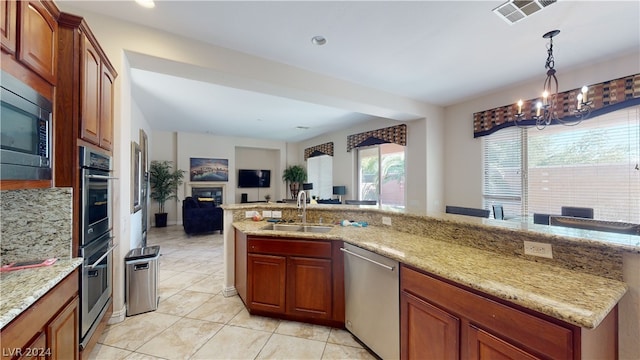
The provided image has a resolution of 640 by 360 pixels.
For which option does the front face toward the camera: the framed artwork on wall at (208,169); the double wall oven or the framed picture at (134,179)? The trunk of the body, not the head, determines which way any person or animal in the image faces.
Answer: the framed artwork on wall

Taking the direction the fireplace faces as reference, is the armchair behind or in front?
in front

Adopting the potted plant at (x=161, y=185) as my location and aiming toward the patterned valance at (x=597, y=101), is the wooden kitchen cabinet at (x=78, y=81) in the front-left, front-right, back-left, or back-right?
front-right

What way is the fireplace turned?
toward the camera

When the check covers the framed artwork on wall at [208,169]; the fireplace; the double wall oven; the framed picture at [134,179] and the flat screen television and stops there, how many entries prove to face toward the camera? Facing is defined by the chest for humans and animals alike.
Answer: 3

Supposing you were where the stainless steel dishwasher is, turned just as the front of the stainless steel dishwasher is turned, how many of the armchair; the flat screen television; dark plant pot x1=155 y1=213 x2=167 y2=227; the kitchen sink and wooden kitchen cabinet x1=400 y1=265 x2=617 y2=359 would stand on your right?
4

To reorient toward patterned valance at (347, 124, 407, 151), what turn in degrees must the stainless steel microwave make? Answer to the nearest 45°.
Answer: approximately 45° to its left

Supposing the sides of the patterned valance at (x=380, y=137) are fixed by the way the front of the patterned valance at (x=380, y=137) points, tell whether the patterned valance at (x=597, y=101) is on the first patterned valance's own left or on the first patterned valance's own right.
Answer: on the first patterned valance's own left

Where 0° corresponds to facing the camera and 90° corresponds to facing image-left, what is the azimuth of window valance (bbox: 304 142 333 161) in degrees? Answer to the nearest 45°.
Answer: approximately 45°

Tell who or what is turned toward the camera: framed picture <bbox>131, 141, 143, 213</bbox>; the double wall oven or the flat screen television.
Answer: the flat screen television

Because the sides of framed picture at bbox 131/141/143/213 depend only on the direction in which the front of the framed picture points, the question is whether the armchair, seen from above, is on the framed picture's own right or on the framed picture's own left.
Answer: on the framed picture's own left

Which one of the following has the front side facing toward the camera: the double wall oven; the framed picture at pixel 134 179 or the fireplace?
the fireplace

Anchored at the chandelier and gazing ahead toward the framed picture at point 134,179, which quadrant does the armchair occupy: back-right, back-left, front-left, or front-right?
front-right

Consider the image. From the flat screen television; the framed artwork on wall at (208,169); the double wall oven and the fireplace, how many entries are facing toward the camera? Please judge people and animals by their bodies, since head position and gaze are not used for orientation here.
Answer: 3

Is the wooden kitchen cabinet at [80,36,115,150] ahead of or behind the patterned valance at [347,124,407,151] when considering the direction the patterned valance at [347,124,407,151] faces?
ahead

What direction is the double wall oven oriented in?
to the viewer's right

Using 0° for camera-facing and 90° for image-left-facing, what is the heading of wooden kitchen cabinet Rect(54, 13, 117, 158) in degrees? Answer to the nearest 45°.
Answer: approximately 315°

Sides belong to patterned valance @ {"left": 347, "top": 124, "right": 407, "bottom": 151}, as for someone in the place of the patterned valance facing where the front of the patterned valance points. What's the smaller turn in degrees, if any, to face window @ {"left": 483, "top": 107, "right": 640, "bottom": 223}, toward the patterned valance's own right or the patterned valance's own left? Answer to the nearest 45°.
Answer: approximately 90° to the patterned valance's own left
